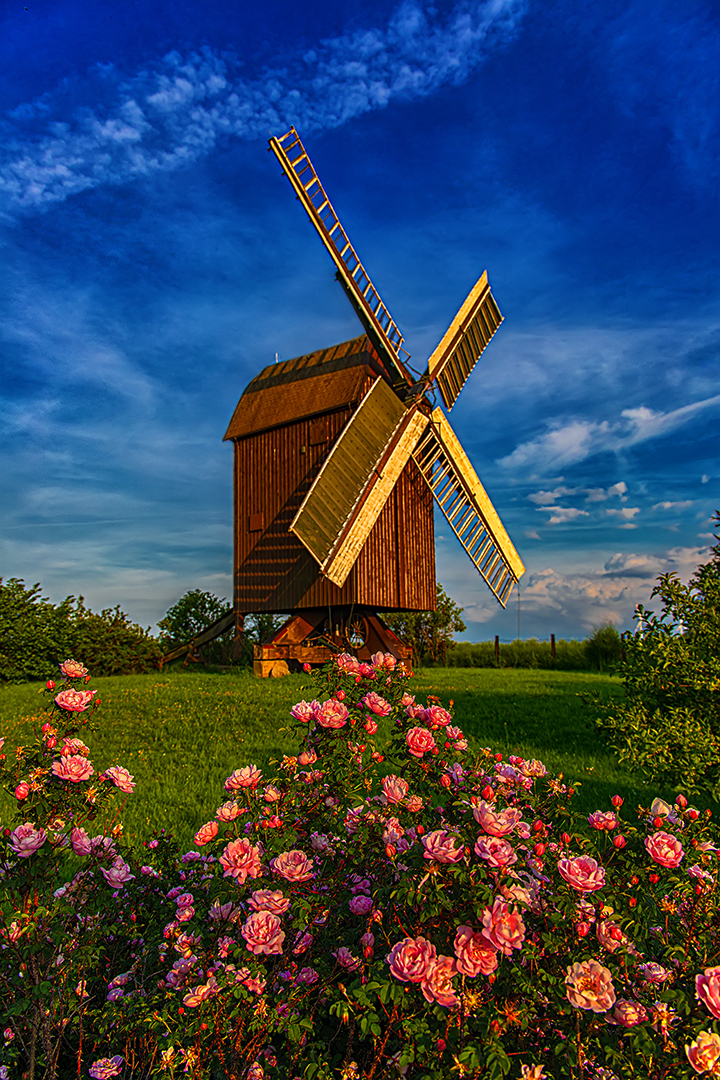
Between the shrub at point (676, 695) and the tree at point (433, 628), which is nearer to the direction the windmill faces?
the shrub

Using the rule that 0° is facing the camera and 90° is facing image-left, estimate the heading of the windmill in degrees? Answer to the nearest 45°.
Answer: approximately 315°

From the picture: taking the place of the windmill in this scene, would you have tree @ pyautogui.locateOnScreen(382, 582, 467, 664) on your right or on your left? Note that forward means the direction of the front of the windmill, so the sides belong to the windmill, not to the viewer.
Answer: on your left

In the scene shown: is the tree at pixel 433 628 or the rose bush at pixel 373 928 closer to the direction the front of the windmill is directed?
the rose bush

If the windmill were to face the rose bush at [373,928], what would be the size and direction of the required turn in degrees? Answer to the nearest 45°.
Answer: approximately 45° to its right
